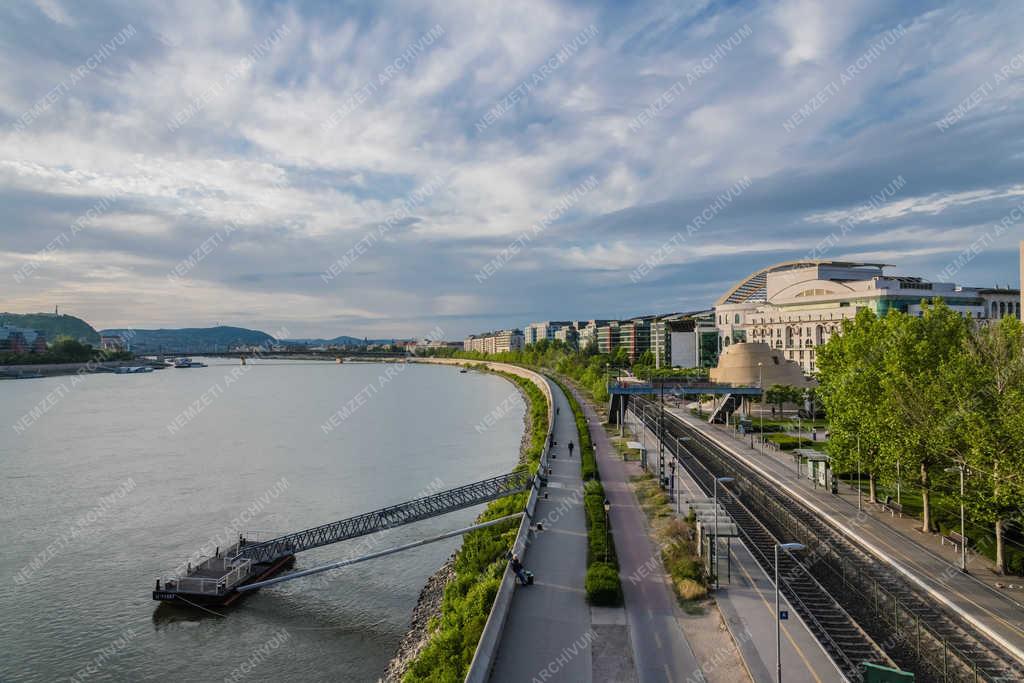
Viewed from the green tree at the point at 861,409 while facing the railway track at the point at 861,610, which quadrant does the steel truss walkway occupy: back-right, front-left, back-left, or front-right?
front-right

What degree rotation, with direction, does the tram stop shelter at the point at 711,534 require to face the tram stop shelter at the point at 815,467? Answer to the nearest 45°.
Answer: approximately 90° to its left

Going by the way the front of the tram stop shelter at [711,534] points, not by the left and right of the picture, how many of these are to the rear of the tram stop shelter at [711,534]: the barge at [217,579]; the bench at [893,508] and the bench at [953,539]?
1

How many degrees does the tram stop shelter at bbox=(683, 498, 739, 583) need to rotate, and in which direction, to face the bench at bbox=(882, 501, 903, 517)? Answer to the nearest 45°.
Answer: approximately 45° to its left

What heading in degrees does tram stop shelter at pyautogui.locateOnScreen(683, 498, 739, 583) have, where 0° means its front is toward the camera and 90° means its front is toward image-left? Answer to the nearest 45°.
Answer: approximately 270°

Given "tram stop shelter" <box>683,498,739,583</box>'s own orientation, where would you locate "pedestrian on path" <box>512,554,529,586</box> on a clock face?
The pedestrian on path is roughly at 5 o'clock from the tram stop shelter.

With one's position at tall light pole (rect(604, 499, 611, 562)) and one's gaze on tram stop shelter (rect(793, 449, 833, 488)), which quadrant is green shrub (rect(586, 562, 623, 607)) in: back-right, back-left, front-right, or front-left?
back-right

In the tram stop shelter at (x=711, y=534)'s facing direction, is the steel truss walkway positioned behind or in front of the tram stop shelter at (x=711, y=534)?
behind

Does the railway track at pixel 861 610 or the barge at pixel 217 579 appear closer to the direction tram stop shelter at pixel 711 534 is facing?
the railway track

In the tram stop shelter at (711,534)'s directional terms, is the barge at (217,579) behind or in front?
behind

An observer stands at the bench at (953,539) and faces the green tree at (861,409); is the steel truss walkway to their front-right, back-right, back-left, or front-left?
front-left

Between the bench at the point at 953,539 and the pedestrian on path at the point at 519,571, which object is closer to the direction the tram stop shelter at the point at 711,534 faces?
the bench

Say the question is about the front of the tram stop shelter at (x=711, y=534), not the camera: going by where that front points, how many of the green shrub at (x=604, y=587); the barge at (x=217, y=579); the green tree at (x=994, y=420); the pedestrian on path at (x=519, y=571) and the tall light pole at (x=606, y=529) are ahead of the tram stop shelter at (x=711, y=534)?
1

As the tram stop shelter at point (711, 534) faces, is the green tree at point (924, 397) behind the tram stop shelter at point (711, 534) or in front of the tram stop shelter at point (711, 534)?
in front

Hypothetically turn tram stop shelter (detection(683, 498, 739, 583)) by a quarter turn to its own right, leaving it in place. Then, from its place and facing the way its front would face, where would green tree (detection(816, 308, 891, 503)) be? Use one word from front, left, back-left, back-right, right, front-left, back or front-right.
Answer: back-left

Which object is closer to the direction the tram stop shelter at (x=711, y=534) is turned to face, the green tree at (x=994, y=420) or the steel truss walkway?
the green tree
